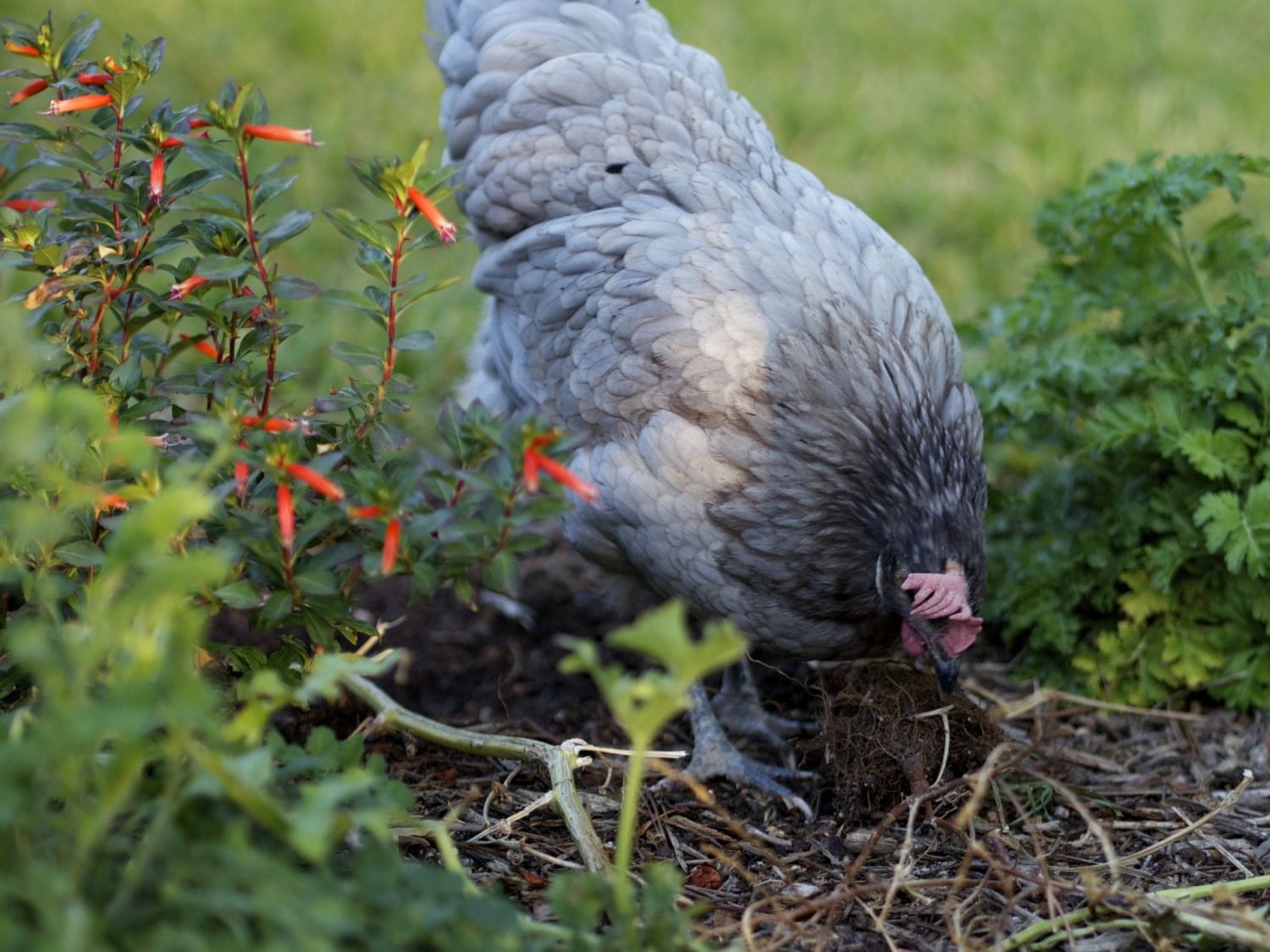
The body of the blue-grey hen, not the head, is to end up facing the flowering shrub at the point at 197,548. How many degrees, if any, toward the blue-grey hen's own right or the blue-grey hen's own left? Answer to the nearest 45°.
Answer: approximately 90° to the blue-grey hen's own right

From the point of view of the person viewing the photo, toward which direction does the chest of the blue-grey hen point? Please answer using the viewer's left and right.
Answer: facing the viewer and to the right of the viewer

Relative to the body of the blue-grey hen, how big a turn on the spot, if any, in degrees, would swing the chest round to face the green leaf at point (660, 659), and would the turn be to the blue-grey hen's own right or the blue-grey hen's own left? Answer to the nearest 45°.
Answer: approximately 45° to the blue-grey hen's own right

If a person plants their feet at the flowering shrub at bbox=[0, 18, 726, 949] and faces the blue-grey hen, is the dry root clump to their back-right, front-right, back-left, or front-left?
front-right
